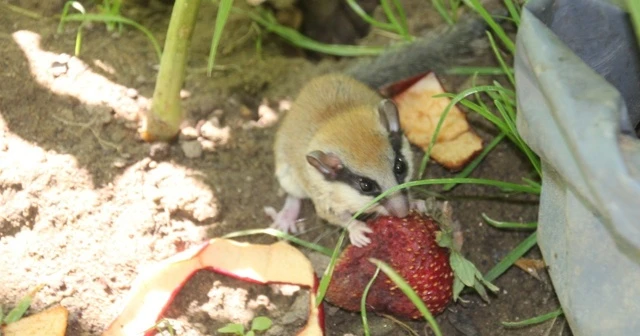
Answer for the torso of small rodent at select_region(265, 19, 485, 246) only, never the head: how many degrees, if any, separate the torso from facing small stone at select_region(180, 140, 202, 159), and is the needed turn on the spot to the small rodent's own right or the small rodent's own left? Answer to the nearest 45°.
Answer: approximately 135° to the small rodent's own right

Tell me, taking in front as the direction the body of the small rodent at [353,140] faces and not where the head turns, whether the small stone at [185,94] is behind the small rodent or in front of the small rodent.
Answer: behind

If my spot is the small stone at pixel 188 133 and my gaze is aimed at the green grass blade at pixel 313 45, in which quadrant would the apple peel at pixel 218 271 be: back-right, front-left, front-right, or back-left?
back-right

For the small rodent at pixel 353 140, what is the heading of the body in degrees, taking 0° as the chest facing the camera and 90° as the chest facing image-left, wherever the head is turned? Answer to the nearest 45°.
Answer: approximately 315°

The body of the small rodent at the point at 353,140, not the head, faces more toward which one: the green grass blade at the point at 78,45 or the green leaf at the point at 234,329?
the green leaf

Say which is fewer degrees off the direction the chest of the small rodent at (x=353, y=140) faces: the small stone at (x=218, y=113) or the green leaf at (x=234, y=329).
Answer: the green leaf

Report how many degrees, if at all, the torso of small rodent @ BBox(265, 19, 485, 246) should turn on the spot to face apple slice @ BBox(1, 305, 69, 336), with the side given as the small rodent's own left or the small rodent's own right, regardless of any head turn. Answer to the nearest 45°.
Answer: approximately 90° to the small rodent's own right

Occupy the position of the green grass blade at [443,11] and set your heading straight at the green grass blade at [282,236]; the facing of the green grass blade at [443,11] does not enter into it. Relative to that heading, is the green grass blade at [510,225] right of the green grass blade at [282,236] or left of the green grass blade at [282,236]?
left

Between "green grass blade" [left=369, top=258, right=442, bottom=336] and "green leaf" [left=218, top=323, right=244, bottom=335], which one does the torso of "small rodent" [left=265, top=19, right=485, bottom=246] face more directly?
the green grass blade

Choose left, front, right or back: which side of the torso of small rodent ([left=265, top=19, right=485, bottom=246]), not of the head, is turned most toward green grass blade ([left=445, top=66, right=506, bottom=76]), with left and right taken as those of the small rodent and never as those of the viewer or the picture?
left

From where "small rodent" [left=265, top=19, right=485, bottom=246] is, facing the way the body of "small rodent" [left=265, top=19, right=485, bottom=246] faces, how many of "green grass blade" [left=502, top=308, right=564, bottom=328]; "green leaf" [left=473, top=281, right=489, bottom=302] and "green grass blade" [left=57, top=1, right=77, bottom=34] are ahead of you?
2
